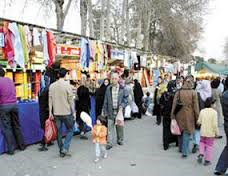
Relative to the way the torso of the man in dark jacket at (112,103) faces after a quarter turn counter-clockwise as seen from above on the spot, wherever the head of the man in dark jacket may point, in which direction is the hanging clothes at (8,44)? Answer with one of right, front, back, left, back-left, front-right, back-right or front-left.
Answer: back

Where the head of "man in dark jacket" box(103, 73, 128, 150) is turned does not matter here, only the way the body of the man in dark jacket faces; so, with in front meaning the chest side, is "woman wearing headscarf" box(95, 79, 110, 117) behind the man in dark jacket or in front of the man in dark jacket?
behind

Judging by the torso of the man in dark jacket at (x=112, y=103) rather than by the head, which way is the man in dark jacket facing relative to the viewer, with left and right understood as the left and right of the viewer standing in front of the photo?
facing the viewer

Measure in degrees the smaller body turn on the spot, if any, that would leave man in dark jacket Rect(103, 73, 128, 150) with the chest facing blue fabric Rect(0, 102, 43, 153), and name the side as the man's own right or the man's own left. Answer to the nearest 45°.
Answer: approximately 90° to the man's own right

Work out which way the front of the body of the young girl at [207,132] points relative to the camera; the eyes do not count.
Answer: away from the camera

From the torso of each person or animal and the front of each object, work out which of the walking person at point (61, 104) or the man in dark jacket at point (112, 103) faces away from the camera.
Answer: the walking person

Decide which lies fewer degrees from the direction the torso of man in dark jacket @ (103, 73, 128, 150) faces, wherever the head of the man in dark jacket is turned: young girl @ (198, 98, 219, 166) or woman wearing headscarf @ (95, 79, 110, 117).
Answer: the young girl

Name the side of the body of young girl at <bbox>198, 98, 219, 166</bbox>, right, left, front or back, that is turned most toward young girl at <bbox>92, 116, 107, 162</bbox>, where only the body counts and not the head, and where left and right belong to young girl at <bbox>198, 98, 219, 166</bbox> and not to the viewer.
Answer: left
